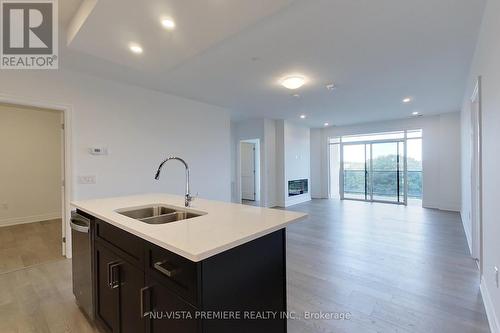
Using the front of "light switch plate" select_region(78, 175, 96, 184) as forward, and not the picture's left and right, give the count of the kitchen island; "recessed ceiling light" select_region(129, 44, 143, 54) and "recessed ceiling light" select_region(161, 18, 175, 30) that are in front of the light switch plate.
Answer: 3

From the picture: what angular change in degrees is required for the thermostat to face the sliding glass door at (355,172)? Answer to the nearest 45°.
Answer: approximately 90° to its left

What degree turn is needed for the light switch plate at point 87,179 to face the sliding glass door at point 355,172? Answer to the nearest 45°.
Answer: approximately 90° to its left

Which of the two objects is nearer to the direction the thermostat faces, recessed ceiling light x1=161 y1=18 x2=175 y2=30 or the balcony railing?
the recessed ceiling light
